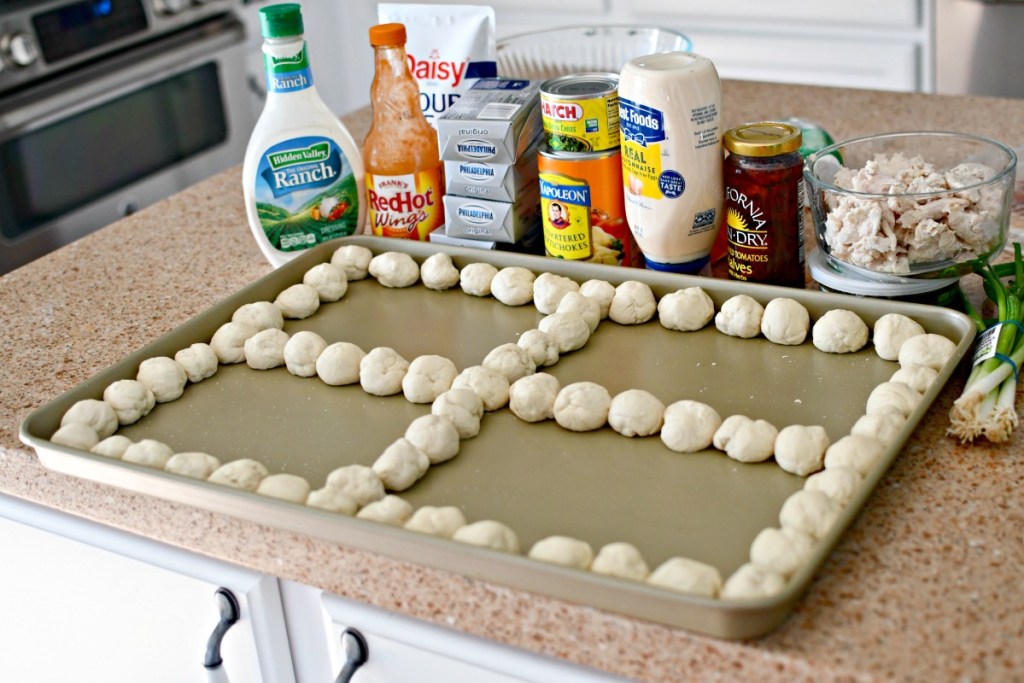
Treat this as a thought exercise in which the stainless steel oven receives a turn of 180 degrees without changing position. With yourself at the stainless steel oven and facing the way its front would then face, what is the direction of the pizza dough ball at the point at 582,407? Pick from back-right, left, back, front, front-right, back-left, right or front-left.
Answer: back-left

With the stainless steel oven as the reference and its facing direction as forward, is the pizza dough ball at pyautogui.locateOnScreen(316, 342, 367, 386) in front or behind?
in front

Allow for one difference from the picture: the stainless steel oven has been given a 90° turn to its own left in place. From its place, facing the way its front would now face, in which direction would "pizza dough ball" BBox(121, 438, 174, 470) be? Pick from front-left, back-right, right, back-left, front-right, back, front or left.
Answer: back-right

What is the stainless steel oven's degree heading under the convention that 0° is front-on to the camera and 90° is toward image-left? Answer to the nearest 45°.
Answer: approximately 315°

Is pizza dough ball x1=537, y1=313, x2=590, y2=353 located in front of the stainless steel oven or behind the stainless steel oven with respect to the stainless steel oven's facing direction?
in front

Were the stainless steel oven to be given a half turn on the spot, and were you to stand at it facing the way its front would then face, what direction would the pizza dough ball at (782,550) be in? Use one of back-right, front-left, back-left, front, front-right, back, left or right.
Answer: back-left

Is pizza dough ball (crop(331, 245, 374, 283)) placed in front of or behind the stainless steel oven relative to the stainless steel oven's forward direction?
in front

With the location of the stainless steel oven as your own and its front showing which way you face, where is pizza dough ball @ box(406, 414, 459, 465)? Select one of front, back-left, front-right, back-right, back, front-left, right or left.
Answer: front-right
